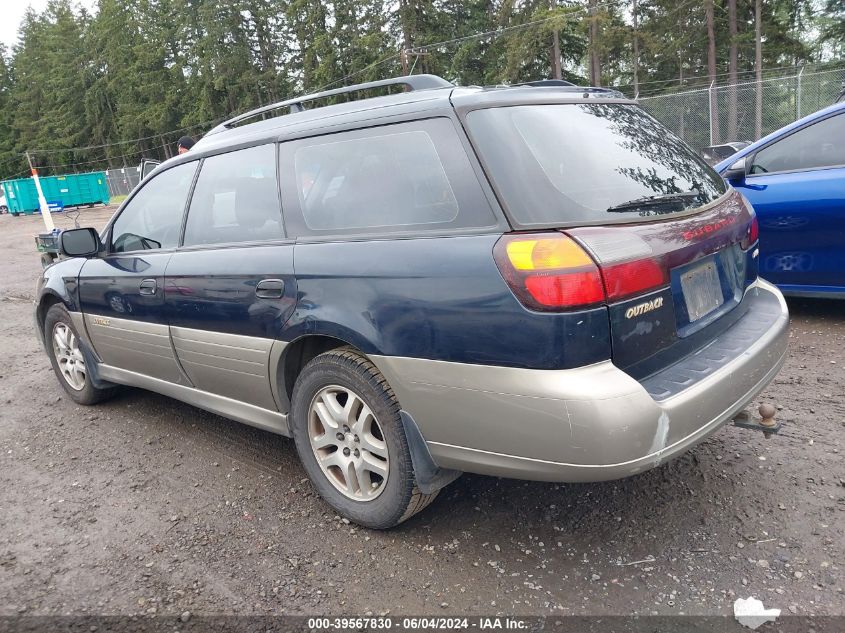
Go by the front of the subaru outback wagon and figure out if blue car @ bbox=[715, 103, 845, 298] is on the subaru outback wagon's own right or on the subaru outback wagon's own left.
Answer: on the subaru outback wagon's own right

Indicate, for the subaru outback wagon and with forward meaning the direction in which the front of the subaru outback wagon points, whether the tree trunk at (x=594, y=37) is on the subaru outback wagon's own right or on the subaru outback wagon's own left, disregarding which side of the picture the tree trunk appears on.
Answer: on the subaru outback wagon's own right

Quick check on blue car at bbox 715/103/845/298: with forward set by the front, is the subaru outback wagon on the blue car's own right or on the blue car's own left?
on the blue car's own left

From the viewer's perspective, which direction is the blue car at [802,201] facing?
to the viewer's left

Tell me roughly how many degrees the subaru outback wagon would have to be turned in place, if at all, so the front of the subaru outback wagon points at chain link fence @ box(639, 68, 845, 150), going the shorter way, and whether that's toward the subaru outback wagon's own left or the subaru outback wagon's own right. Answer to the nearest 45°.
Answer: approximately 90° to the subaru outback wagon's own right

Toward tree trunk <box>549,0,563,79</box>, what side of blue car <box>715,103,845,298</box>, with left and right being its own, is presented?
right

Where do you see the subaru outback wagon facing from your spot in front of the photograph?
facing away from the viewer and to the left of the viewer

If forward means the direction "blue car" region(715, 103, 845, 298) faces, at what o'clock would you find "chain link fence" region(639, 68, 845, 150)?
The chain link fence is roughly at 3 o'clock from the blue car.

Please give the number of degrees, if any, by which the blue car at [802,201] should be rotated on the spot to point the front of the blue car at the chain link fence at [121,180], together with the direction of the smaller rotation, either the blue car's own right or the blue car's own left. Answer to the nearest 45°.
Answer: approximately 45° to the blue car's own right
